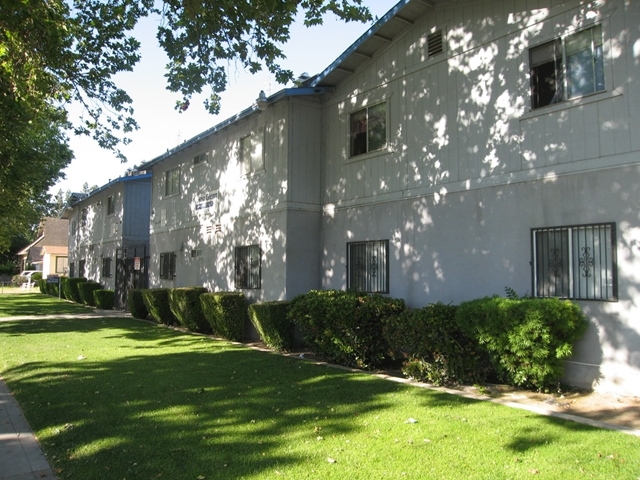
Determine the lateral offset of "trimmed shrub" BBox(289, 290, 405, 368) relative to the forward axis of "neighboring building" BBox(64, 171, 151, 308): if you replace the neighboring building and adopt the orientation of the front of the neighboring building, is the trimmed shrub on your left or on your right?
on your left

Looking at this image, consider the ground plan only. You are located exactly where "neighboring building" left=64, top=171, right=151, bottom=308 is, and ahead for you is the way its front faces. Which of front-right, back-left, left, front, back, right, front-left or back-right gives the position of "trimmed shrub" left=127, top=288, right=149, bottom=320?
front-left

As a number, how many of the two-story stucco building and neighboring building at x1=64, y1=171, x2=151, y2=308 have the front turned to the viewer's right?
0

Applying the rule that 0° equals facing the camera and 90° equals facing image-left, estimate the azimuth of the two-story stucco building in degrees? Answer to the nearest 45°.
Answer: approximately 45°

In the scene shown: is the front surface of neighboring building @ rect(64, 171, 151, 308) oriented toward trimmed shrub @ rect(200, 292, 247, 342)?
no

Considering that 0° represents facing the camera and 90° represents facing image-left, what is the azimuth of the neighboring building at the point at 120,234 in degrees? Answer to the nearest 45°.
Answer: approximately 45°

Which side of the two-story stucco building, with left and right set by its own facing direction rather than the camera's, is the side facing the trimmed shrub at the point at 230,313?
right

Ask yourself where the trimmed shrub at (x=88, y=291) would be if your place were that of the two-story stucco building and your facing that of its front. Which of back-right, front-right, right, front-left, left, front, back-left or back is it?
right

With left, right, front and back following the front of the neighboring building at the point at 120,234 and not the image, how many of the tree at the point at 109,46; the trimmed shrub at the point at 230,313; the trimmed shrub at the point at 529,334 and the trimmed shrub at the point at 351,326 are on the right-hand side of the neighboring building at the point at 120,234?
0

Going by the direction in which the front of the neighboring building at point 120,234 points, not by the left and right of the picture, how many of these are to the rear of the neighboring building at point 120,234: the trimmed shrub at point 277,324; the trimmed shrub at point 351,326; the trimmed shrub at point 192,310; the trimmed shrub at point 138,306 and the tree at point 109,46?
0

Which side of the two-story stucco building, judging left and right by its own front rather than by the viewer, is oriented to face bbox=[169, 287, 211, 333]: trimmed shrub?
right

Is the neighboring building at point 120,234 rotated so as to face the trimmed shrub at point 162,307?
no

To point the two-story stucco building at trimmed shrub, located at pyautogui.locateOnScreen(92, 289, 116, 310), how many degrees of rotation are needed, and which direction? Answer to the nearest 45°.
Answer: approximately 90° to its right
